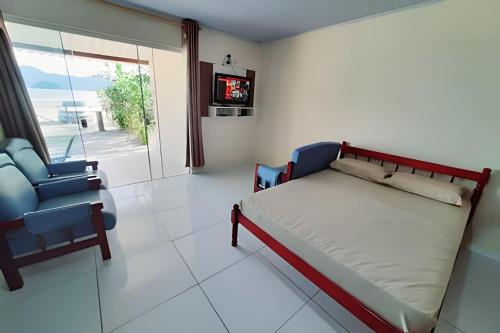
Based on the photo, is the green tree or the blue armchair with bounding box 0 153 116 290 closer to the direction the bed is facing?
the blue armchair

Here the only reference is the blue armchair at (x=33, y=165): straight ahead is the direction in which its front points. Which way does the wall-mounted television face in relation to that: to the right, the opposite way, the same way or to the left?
to the right

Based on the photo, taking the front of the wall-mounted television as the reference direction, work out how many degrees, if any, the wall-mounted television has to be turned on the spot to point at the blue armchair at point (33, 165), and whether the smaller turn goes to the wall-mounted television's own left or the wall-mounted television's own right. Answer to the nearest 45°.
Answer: approximately 90° to the wall-mounted television's own right

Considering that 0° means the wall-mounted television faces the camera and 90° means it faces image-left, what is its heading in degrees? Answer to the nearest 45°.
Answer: approximately 315°

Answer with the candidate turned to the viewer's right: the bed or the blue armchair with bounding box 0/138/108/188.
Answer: the blue armchair

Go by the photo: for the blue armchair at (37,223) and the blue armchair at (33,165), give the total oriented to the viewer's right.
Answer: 2

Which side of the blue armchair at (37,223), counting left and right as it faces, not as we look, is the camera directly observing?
right

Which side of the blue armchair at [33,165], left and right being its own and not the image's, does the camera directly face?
right

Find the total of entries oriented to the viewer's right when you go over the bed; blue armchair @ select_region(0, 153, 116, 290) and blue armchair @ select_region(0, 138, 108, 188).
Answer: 2
